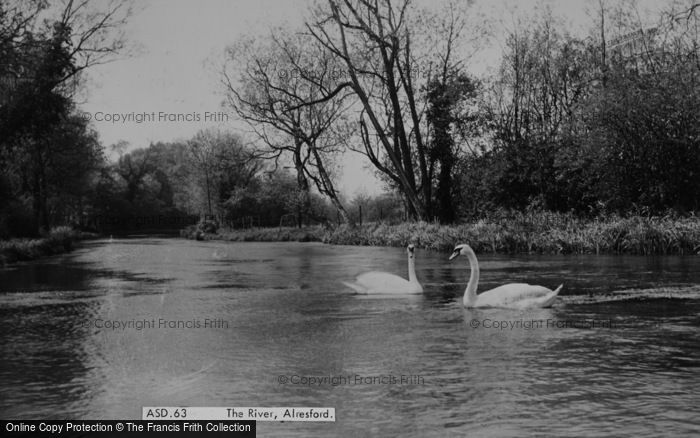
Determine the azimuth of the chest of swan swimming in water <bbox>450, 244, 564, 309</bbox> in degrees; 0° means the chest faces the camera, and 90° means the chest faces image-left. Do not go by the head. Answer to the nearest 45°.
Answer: approximately 90°

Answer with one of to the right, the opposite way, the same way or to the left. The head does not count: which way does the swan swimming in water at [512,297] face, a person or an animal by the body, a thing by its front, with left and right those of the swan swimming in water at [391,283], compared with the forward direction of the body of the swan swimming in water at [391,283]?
the opposite way

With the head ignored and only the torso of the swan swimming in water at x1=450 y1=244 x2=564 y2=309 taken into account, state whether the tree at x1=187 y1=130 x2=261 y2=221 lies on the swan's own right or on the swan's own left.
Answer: on the swan's own right

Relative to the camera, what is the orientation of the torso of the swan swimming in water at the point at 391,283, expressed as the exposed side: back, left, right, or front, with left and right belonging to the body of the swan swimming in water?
right

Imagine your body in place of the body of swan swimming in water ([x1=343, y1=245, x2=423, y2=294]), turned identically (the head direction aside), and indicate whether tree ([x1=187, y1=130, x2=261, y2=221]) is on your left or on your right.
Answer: on your left

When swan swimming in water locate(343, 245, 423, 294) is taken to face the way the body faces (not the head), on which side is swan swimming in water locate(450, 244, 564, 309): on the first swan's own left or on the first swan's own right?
on the first swan's own right

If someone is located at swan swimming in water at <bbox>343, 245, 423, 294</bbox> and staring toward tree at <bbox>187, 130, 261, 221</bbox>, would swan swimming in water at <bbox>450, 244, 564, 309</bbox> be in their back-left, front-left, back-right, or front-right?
back-right

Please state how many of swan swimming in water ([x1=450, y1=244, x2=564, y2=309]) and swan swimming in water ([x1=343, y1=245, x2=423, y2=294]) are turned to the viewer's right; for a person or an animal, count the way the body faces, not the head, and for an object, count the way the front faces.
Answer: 1
